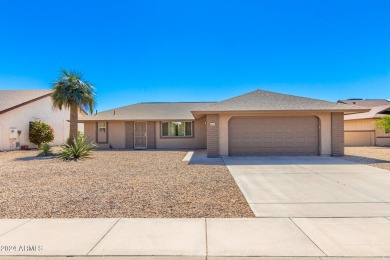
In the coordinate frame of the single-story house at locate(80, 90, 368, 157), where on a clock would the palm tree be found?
The palm tree is roughly at 3 o'clock from the single-story house.

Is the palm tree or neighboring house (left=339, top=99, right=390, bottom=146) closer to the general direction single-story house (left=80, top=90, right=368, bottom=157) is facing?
the palm tree

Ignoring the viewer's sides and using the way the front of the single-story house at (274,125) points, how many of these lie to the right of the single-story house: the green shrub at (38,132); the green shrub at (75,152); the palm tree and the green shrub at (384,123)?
3

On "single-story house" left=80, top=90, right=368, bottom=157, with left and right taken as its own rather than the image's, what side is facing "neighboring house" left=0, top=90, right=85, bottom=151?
right

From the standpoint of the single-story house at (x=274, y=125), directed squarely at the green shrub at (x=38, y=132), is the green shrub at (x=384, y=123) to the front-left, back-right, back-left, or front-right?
back-right

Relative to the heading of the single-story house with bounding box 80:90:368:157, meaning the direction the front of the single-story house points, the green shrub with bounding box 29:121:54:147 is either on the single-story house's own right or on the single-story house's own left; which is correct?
on the single-story house's own right

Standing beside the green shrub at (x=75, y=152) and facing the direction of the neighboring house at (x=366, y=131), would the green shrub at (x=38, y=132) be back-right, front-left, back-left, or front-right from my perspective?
back-left

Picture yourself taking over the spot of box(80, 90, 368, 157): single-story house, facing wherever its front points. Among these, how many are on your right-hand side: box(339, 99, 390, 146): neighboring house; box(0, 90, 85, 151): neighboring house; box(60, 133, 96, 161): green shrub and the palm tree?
3

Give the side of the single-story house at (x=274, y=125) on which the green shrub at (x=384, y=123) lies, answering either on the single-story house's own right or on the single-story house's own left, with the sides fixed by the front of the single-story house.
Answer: on the single-story house's own left

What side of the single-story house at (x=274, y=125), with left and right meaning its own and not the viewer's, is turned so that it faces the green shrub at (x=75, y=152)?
right

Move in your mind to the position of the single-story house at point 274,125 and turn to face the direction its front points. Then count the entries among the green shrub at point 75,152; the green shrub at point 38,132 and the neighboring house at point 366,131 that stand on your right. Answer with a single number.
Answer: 2

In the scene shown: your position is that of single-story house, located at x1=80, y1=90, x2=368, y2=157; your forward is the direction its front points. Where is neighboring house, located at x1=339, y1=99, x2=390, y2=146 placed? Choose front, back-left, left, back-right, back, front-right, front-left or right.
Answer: back-left
